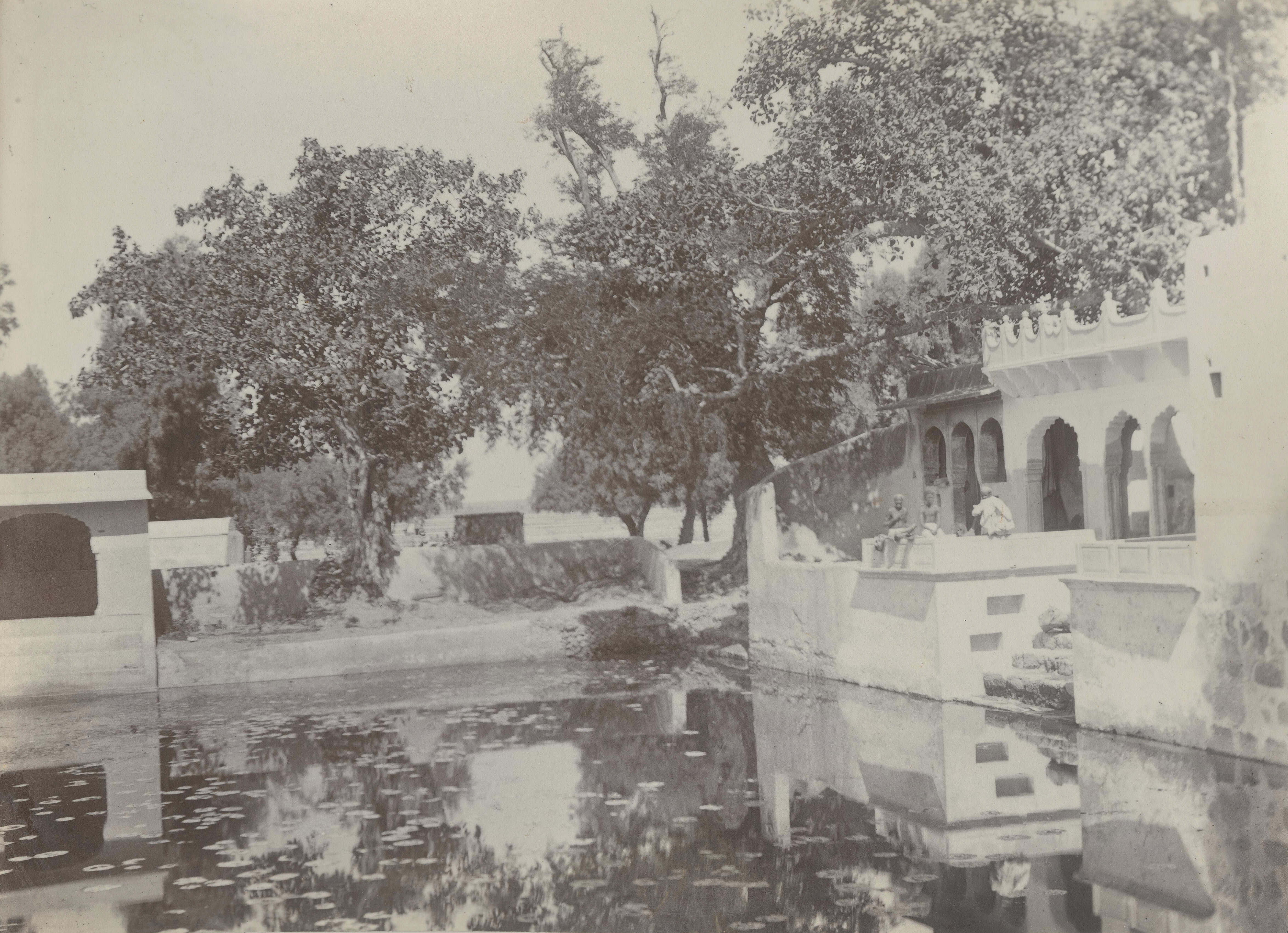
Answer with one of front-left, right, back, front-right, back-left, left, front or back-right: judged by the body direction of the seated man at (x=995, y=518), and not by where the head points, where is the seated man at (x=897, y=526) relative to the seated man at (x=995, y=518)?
right

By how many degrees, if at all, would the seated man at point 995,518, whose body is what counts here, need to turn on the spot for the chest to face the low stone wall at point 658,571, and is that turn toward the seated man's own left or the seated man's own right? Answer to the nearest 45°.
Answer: approximately 90° to the seated man's own right

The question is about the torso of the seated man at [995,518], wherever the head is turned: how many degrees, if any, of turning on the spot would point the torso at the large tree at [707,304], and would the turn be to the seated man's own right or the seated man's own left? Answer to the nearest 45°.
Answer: approximately 90° to the seated man's own right

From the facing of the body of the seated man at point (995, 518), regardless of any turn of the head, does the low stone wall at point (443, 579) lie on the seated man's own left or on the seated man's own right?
on the seated man's own right

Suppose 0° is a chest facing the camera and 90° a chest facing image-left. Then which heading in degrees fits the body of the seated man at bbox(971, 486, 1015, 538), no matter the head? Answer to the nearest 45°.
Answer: approximately 45°
